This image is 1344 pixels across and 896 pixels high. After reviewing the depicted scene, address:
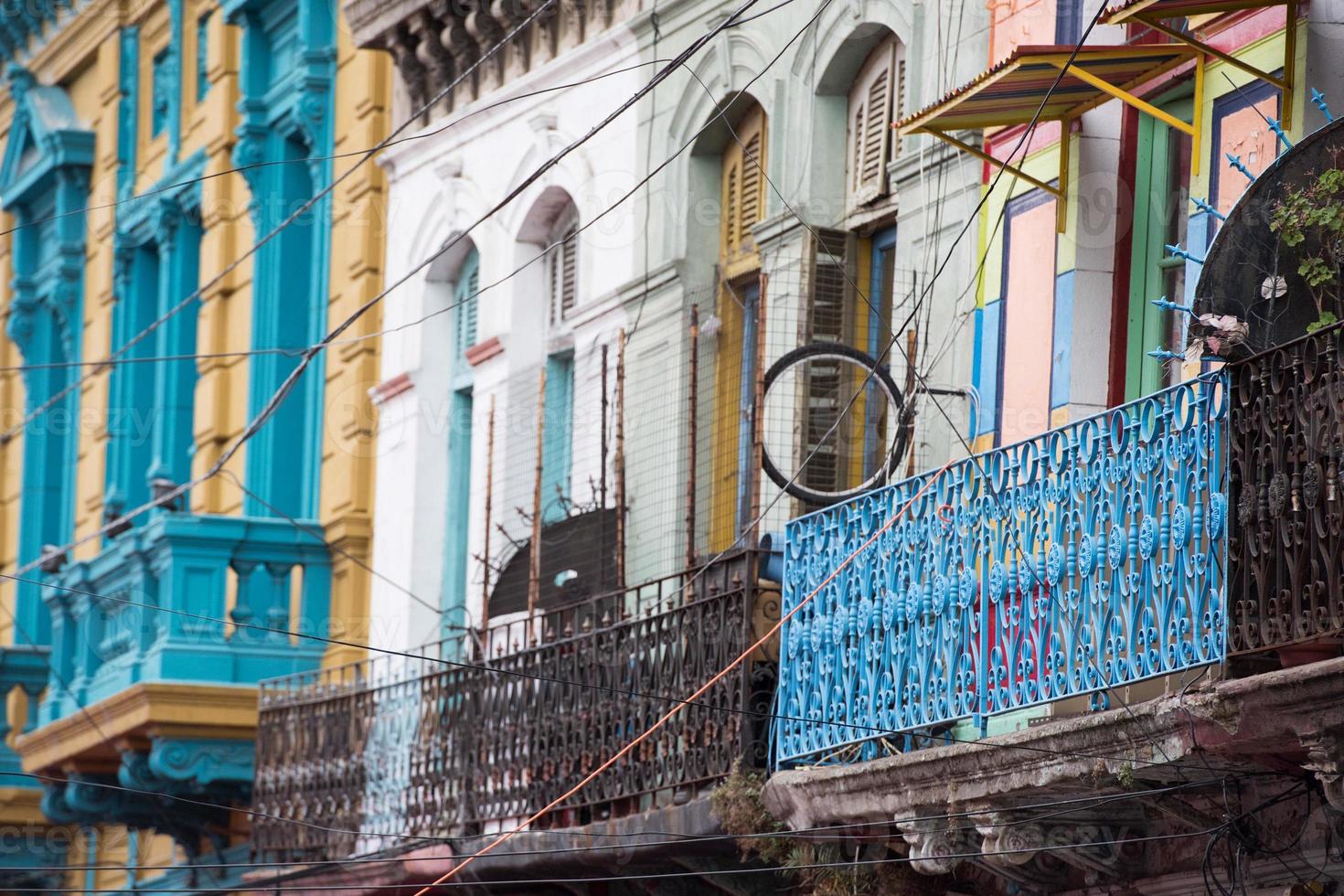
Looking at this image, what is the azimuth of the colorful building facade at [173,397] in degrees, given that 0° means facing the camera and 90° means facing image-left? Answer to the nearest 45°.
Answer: approximately 45°

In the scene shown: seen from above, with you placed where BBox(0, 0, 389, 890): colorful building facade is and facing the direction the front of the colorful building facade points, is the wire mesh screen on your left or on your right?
on your left

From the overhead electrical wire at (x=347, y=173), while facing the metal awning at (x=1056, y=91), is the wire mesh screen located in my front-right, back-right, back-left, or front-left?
front-left

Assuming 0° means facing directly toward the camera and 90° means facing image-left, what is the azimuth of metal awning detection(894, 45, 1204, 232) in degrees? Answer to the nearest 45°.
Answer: approximately 45°

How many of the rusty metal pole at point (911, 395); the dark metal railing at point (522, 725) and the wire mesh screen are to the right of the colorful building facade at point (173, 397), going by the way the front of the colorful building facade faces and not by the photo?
0

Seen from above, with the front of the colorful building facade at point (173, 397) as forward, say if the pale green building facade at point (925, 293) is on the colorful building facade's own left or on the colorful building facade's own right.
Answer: on the colorful building facade's own left

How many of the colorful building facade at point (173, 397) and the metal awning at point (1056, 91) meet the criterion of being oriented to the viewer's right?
0

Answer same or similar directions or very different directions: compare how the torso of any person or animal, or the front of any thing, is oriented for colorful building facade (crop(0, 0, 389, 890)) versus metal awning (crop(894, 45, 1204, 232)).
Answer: same or similar directions

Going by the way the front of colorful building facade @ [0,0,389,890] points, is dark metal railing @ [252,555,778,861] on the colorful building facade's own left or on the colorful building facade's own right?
on the colorful building facade's own left
